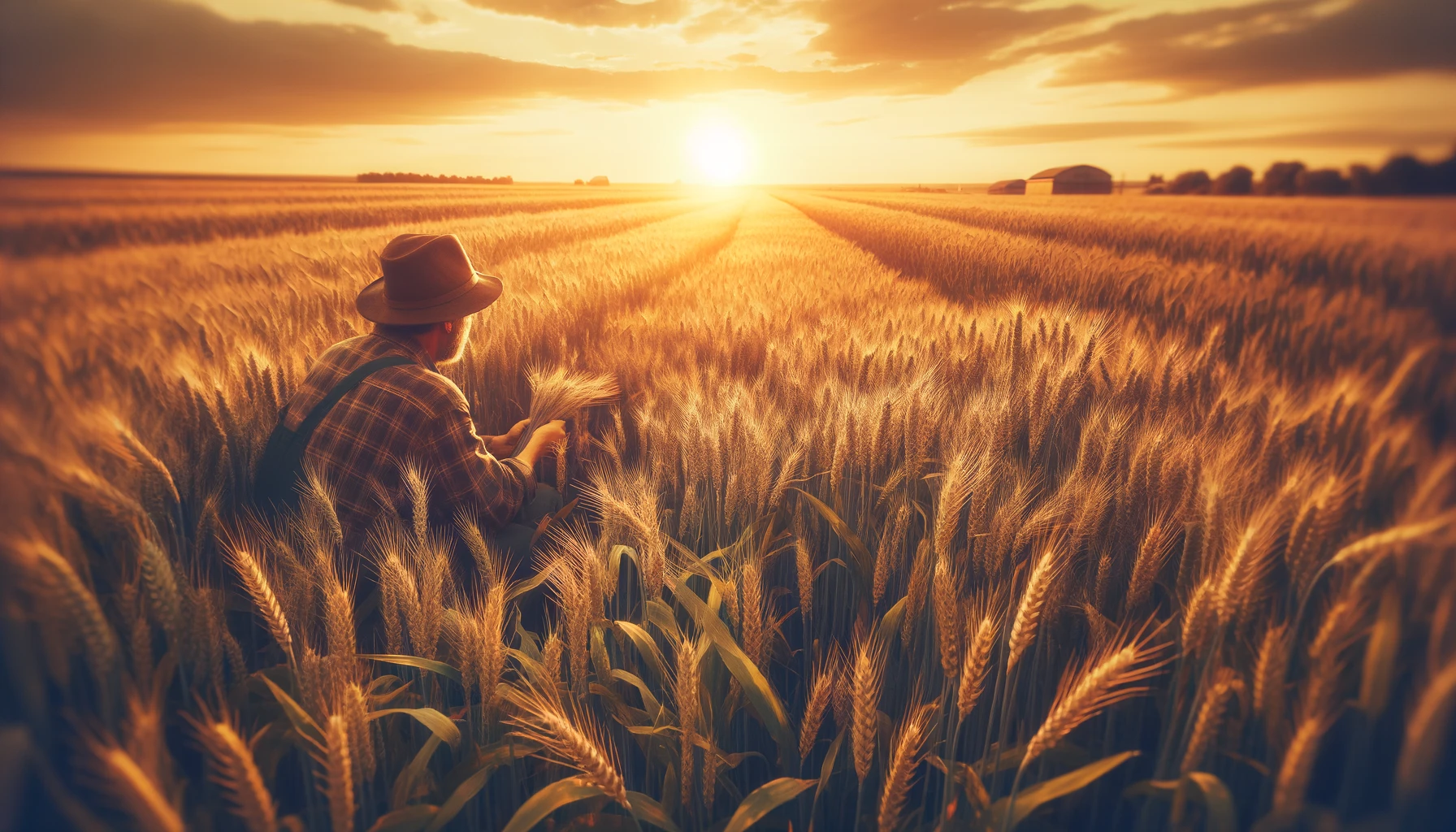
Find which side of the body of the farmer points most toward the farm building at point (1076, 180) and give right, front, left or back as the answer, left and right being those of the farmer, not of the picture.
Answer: front

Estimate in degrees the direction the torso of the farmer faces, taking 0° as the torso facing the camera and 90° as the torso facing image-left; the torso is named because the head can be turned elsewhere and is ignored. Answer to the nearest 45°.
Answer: approximately 225°

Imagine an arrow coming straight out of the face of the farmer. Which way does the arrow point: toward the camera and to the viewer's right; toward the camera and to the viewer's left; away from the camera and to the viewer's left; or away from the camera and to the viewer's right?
away from the camera and to the viewer's right
